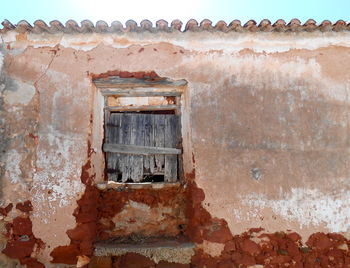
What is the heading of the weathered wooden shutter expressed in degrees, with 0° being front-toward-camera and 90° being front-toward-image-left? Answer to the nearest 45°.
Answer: approximately 0°
